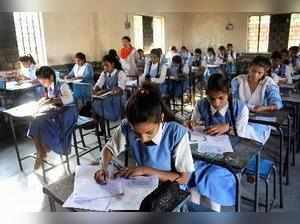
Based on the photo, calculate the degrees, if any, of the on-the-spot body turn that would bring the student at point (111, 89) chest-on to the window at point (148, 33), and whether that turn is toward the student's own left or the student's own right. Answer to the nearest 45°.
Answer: approximately 135° to the student's own right

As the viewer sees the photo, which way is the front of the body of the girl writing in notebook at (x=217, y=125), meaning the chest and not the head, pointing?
toward the camera

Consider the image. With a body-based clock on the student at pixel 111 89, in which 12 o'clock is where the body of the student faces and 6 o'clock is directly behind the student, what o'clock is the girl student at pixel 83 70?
The girl student is roughly at 4 o'clock from the student.

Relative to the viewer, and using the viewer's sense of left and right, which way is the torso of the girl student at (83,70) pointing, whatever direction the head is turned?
facing the viewer and to the left of the viewer

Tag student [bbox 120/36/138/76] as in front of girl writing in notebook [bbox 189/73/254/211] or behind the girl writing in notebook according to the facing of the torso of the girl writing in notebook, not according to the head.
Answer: behind

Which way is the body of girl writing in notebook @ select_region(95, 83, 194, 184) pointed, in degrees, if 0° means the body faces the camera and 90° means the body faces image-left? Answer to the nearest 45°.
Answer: approximately 45°

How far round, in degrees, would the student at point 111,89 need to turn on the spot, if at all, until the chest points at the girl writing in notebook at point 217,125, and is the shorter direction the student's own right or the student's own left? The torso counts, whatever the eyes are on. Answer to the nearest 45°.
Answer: approximately 45° to the student's own left

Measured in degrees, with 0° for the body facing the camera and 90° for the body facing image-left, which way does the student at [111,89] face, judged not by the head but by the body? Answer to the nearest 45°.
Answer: approximately 45°

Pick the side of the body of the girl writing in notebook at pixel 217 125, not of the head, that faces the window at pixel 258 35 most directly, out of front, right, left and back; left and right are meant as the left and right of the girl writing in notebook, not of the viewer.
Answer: back

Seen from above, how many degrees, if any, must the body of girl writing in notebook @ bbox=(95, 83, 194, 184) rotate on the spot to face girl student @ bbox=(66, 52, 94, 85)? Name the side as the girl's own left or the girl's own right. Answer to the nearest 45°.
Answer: approximately 135° to the girl's own right

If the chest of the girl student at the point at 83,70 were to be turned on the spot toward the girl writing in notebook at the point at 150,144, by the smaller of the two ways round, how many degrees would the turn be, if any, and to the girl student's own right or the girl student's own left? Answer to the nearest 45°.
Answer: approximately 45° to the girl student's own left
